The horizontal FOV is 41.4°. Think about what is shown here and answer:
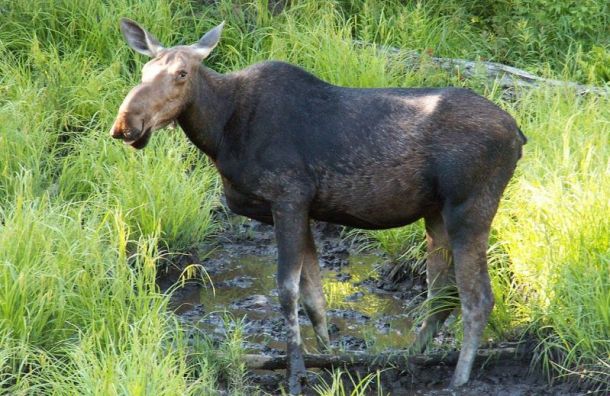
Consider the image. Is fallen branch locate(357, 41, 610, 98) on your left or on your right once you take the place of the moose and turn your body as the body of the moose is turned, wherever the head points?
on your right

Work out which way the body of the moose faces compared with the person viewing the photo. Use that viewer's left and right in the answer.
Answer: facing to the left of the viewer
